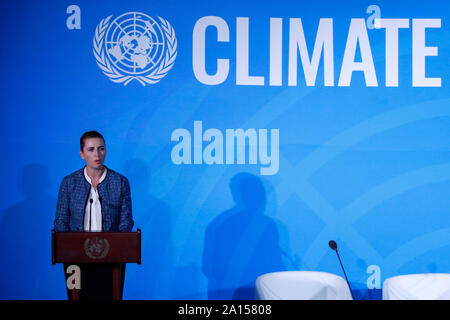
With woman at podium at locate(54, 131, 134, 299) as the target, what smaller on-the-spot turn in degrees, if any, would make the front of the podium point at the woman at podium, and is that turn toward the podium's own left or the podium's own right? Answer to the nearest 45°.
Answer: approximately 180°

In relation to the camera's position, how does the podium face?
facing the viewer

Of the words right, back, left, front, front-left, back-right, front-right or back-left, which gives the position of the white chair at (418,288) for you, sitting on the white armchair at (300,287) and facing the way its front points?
left

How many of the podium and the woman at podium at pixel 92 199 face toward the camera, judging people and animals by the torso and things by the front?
2

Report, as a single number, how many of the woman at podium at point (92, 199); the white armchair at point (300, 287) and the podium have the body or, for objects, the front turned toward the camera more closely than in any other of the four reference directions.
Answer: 3

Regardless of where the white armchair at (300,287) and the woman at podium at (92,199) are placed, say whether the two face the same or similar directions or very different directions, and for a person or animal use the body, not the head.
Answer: same or similar directions

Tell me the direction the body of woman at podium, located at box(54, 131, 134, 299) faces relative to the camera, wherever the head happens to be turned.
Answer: toward the camera

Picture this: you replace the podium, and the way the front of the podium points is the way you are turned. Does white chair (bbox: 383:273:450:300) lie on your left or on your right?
on your left

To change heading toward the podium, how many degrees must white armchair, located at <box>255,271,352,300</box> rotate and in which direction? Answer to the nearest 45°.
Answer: approximately 45° to its right

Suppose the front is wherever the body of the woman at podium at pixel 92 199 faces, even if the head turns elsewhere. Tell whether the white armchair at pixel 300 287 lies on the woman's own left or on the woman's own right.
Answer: on the woman's own left

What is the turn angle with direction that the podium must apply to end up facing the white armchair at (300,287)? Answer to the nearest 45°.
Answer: approximately 90° to its left

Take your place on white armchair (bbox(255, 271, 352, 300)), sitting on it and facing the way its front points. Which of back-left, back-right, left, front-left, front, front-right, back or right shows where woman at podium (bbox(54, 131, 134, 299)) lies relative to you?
right

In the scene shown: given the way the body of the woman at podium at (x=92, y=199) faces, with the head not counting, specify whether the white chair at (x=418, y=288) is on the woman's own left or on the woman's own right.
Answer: on the woman's own left

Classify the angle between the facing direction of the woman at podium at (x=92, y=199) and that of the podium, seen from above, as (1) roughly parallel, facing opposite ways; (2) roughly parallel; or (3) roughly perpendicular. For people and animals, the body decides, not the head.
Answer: roughly parallel

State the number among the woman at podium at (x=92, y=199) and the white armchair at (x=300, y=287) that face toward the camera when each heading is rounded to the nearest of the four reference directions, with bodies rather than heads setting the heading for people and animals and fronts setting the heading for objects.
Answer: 2

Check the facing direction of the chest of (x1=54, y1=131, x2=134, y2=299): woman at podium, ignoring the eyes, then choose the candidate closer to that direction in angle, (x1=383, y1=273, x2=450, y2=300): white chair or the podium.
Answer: the podium
